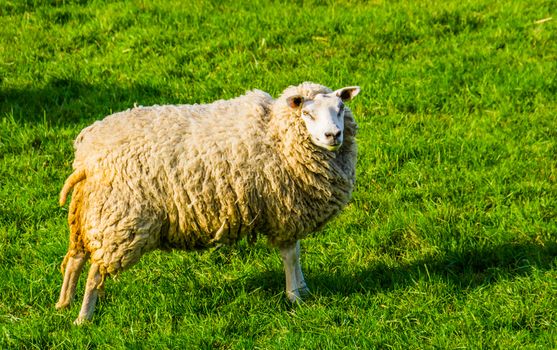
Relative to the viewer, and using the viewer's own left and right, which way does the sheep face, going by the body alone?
facing to the right of the viewer
